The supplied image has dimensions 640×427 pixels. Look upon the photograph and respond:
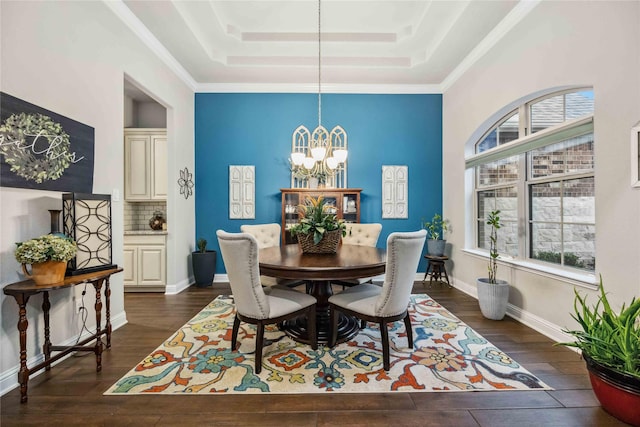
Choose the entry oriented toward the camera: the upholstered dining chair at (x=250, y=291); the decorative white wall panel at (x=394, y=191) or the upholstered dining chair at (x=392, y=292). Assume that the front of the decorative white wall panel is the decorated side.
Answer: the decorative white wall panel

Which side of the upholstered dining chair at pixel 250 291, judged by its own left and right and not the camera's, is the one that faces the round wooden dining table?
front

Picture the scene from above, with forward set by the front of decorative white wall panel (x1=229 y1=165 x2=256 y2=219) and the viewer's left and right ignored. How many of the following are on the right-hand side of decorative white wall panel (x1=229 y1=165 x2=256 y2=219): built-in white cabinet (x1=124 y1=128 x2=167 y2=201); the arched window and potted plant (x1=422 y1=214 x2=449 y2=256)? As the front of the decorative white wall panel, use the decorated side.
1

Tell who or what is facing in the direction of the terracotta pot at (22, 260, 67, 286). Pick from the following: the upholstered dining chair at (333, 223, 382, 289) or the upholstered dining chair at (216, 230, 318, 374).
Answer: the upholstered dining chair at (333, 223, 382, 289)

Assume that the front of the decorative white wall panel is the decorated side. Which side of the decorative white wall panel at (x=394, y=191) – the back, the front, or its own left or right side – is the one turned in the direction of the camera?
front

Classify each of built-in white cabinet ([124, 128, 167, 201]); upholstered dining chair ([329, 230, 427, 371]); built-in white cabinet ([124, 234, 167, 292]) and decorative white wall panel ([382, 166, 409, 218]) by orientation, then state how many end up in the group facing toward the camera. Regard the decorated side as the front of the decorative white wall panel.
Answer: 3

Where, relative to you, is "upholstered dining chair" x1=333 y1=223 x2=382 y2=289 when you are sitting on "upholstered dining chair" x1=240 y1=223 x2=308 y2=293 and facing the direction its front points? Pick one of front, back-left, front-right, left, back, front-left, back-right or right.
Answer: front-left

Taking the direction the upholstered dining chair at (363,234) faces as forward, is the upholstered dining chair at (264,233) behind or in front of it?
in front

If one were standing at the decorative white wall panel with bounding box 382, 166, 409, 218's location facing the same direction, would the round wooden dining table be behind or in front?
in front

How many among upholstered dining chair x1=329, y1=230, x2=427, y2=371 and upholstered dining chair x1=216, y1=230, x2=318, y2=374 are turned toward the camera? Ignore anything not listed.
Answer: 0

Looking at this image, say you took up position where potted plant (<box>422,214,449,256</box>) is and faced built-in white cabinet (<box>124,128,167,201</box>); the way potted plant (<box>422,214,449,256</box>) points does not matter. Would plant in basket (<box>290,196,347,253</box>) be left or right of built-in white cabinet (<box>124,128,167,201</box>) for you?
left

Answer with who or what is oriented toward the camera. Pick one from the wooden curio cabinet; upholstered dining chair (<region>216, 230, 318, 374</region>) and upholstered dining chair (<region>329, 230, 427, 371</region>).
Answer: the wooden curio cabinet

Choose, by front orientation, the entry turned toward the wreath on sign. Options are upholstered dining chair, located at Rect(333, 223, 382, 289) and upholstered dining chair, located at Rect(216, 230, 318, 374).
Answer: upholstered dining chair, located at Rect(333, 223, 382, 289)

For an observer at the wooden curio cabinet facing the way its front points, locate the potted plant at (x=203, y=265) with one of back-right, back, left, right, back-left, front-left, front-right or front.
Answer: right

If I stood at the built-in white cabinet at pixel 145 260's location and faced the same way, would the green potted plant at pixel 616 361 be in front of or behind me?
in front

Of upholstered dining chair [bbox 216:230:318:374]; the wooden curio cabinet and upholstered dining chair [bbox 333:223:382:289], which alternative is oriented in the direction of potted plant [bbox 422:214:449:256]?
upholstered dining chair [bbox 216:230:318:374]

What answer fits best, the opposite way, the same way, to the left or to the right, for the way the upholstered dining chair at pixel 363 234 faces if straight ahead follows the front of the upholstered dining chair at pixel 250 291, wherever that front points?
the opposite way

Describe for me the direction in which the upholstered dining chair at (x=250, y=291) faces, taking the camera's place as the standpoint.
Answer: facing away from the viewer and to the right of the viewer
